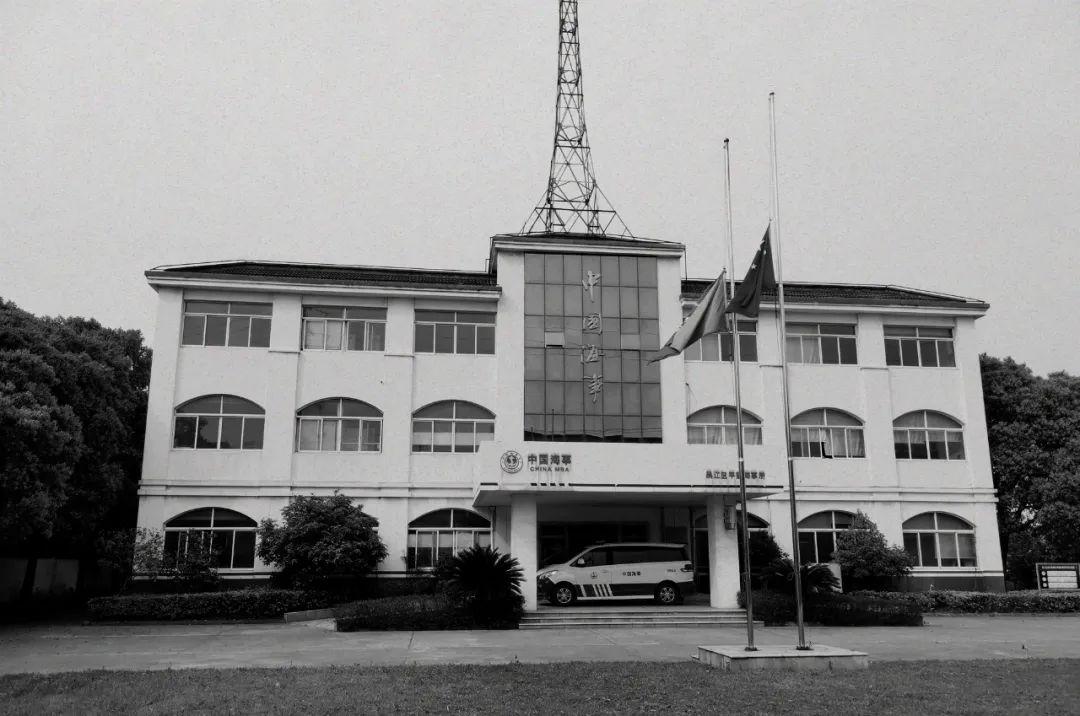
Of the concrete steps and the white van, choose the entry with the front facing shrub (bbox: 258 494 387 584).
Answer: the white van

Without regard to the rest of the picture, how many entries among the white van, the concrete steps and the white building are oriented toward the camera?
2

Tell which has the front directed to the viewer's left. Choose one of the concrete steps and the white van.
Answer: the white van

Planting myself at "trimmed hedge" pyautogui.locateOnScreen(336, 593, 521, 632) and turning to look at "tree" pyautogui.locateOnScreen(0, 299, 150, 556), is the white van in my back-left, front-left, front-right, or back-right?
back-right

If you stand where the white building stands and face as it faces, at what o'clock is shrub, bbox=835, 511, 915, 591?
The shrub is roughly at 9 o'clock from the white building.

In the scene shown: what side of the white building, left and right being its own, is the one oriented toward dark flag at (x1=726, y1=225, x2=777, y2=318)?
front

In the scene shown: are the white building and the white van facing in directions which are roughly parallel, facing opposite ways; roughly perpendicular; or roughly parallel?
roughly perpendicular

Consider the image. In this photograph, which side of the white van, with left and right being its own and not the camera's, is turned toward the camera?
left

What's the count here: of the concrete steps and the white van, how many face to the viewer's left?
1

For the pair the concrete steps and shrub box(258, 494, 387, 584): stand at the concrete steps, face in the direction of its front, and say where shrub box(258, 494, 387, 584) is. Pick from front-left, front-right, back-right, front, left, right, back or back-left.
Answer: right

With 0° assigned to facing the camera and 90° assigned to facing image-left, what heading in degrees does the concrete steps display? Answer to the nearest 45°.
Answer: approximately 0°

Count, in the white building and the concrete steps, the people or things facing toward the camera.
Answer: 2

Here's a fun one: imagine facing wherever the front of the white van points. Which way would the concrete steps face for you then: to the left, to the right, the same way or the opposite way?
to the left

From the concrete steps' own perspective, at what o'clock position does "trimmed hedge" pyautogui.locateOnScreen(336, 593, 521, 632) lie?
The trimmed hedge is roughly at 2 o'clock from the concrete steps.
